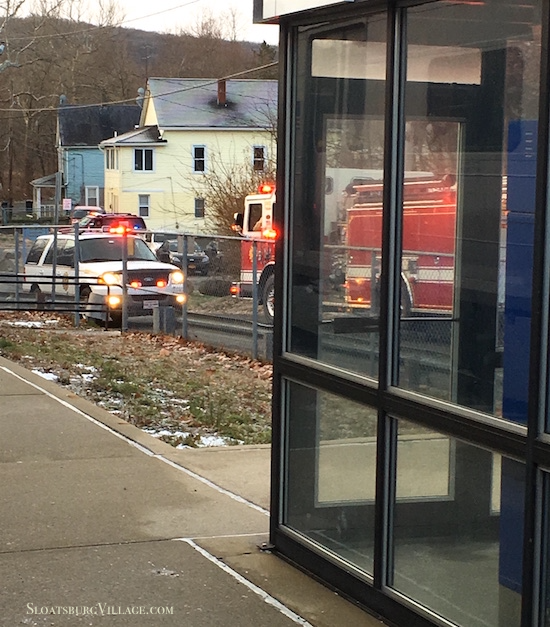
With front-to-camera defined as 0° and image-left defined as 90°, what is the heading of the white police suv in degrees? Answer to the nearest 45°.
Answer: approximately 315°

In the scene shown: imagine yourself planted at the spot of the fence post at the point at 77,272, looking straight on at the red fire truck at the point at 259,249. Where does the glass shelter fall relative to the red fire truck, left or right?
right
